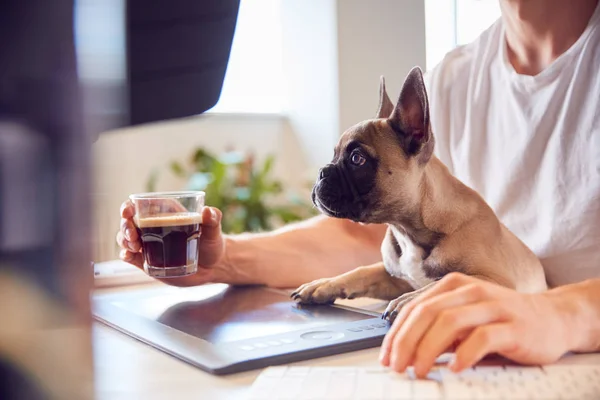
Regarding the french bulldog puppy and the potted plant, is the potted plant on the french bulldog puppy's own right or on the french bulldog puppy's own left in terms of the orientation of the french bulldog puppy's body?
on the french bulldog puppy's own right

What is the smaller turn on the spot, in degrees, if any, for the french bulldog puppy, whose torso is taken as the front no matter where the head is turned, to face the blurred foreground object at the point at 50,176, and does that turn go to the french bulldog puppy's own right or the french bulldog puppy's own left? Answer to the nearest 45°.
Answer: approximately 90° to the french bulldog puppy's own left

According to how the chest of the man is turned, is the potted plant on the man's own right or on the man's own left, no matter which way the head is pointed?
on the man's own right

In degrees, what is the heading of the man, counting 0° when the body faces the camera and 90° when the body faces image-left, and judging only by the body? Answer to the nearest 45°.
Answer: approximately 45°

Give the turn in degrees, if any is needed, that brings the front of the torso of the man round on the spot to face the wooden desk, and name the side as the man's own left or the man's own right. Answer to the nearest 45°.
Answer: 0° — they already face it

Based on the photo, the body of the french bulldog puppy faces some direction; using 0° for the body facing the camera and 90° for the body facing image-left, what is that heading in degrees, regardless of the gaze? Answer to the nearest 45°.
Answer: approximately 90°
